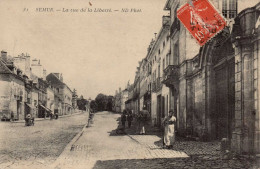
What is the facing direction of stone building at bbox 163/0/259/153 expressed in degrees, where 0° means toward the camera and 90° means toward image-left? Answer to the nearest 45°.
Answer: approximately 45°

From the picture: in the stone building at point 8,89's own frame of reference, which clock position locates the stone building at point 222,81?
the stone building at point 222,81 is roughly at 1 o'clock from the stone building at point 8,89.

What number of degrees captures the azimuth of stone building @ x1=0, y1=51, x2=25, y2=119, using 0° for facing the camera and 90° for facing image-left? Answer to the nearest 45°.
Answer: approximately 315°
